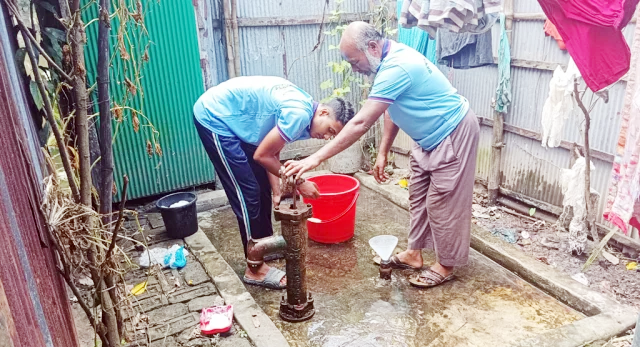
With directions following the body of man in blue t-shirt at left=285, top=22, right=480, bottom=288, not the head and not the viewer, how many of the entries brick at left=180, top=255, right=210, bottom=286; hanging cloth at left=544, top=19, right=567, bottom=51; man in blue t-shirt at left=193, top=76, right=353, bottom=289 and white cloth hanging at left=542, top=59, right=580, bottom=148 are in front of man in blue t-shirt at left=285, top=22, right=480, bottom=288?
2

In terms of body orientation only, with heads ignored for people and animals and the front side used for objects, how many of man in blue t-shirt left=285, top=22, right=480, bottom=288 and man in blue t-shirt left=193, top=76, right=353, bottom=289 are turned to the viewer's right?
1

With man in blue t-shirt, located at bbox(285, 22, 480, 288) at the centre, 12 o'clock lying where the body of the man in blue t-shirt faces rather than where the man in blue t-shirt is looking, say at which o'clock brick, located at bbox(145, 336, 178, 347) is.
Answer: The brick is roughly at 11 o'clock from the man in blue t-shirt.

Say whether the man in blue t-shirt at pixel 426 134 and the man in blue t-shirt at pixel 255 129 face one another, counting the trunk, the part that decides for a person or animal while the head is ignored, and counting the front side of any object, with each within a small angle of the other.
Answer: yes

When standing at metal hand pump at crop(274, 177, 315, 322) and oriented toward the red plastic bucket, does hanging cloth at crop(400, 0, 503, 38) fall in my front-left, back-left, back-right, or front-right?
front-right

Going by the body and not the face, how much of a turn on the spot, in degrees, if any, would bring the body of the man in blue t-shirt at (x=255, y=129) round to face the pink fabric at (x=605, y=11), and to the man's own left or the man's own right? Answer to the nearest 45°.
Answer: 0° — they already face it

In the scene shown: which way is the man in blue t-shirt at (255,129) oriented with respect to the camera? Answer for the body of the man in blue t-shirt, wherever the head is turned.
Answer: to the viewer's right

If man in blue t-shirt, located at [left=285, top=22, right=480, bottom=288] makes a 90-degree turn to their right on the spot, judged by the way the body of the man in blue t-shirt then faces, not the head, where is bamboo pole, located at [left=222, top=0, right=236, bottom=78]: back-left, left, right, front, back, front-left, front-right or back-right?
front-left

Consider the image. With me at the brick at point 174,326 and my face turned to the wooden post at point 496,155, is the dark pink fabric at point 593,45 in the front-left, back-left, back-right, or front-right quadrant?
front-right

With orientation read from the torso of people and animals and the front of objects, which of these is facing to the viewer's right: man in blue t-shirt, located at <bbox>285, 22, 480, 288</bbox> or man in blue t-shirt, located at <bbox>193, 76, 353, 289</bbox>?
man in blue t-shirt, located at <bbox>193, 76, 353, 289</bbox>

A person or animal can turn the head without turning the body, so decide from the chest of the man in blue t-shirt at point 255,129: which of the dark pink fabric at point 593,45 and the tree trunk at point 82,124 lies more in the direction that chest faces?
the dark pink fabric

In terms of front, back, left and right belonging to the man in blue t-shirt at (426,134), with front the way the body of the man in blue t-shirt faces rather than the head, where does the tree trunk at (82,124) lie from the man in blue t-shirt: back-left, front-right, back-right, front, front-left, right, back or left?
front-left

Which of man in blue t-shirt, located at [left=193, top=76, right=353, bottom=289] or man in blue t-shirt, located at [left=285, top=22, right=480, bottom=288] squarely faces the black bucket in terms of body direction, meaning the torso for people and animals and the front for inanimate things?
man in blue t-shirt, located at [left=285, top=22, right=480, bottom=288]

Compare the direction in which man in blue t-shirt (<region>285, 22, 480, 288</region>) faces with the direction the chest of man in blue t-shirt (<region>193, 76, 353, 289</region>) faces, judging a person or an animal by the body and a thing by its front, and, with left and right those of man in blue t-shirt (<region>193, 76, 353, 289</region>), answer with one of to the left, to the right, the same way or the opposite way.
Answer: the opposite way

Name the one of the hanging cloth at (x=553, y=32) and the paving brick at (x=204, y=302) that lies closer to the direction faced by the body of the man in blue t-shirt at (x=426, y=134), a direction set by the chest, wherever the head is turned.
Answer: the paving brick

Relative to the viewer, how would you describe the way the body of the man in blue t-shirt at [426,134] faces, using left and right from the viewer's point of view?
facing to the left of the viewer

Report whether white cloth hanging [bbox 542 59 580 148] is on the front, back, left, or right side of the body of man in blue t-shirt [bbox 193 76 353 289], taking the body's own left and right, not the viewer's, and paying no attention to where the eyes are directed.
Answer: front
